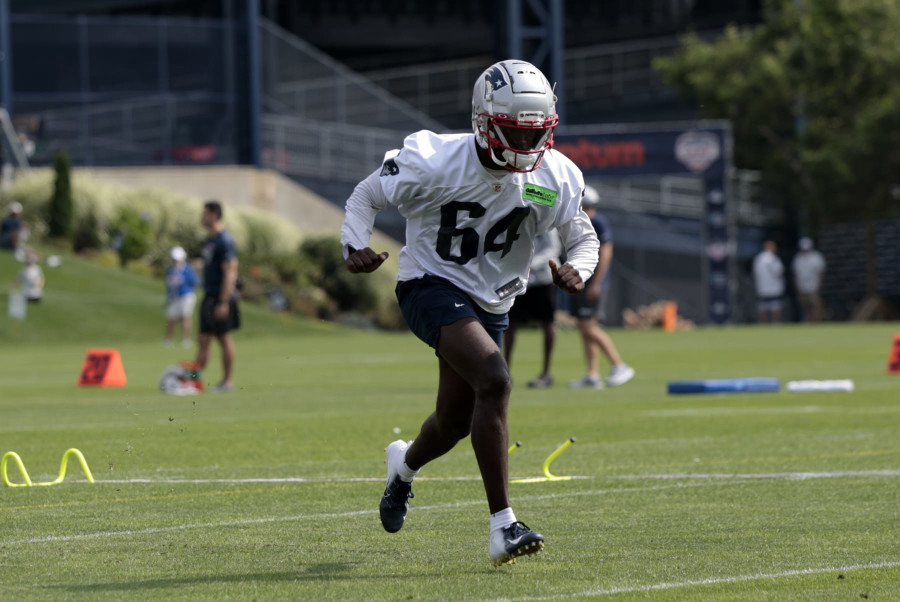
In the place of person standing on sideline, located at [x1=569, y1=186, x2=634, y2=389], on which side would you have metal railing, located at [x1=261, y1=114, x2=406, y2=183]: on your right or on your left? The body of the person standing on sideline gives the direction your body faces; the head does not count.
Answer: on your right

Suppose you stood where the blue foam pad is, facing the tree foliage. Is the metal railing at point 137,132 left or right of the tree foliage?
left
